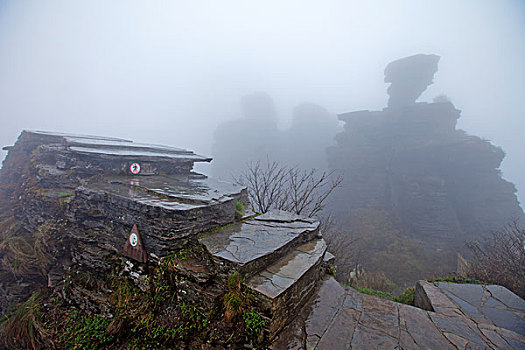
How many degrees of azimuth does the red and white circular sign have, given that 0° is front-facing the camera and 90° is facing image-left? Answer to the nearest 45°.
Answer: approximately 0°

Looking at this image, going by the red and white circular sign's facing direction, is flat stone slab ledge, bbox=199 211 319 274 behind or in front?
in front

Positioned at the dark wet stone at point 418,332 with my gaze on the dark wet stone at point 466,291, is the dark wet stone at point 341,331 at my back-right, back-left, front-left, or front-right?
back-left

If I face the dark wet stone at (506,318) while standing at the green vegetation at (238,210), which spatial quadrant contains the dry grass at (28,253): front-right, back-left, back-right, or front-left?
back-right

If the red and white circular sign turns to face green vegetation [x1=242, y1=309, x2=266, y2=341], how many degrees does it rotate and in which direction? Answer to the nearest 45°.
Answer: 0° — it already faces it

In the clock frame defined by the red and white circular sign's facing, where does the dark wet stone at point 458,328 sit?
The dark wet stone is roughly at 11 o'clock from the red and white circular sign.

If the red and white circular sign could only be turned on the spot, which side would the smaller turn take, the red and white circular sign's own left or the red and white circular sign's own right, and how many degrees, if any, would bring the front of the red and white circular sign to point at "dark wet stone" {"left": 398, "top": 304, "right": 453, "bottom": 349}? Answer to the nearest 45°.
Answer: approximately 45° to the red and white circular sign's own left

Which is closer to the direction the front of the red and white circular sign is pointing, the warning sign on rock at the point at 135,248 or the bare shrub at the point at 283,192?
the warning sign on rock

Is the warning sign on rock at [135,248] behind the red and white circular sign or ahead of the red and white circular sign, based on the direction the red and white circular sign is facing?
ahead

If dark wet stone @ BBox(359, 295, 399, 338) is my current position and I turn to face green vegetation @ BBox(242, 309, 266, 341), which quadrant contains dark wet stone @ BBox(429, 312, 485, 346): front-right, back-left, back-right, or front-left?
back-left
